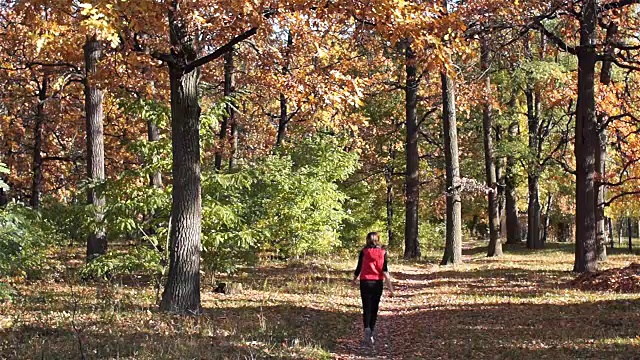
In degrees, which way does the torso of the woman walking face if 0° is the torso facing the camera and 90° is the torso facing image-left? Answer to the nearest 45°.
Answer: approximately 180°

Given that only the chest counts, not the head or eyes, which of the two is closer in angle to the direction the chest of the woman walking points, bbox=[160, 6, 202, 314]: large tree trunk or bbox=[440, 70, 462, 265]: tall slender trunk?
the tall slender trunk

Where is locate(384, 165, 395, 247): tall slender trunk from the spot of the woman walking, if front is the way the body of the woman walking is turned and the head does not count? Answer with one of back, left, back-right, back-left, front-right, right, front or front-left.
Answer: front

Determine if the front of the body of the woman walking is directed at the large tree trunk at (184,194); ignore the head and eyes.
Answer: no

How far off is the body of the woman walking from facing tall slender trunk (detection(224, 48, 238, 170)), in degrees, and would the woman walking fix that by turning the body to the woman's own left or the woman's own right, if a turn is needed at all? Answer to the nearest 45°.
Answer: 0° — they already face it

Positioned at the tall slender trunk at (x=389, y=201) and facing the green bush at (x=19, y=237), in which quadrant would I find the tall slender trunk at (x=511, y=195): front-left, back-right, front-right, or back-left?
back-left

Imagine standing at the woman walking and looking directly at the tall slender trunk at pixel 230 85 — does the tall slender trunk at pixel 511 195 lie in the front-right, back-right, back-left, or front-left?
front-right

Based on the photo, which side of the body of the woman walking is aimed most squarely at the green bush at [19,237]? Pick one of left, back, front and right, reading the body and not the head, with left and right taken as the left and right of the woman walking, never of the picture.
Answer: left

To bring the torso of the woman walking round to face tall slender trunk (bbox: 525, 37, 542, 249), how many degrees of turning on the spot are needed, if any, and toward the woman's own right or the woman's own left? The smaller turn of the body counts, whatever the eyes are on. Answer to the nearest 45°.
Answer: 0° — they already face it

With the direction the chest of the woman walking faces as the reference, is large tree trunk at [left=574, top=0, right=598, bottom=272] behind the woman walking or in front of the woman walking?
in front

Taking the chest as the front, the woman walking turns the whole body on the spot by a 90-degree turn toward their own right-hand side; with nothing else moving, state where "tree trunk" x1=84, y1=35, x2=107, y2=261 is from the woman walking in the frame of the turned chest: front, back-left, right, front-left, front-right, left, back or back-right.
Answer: back-left
